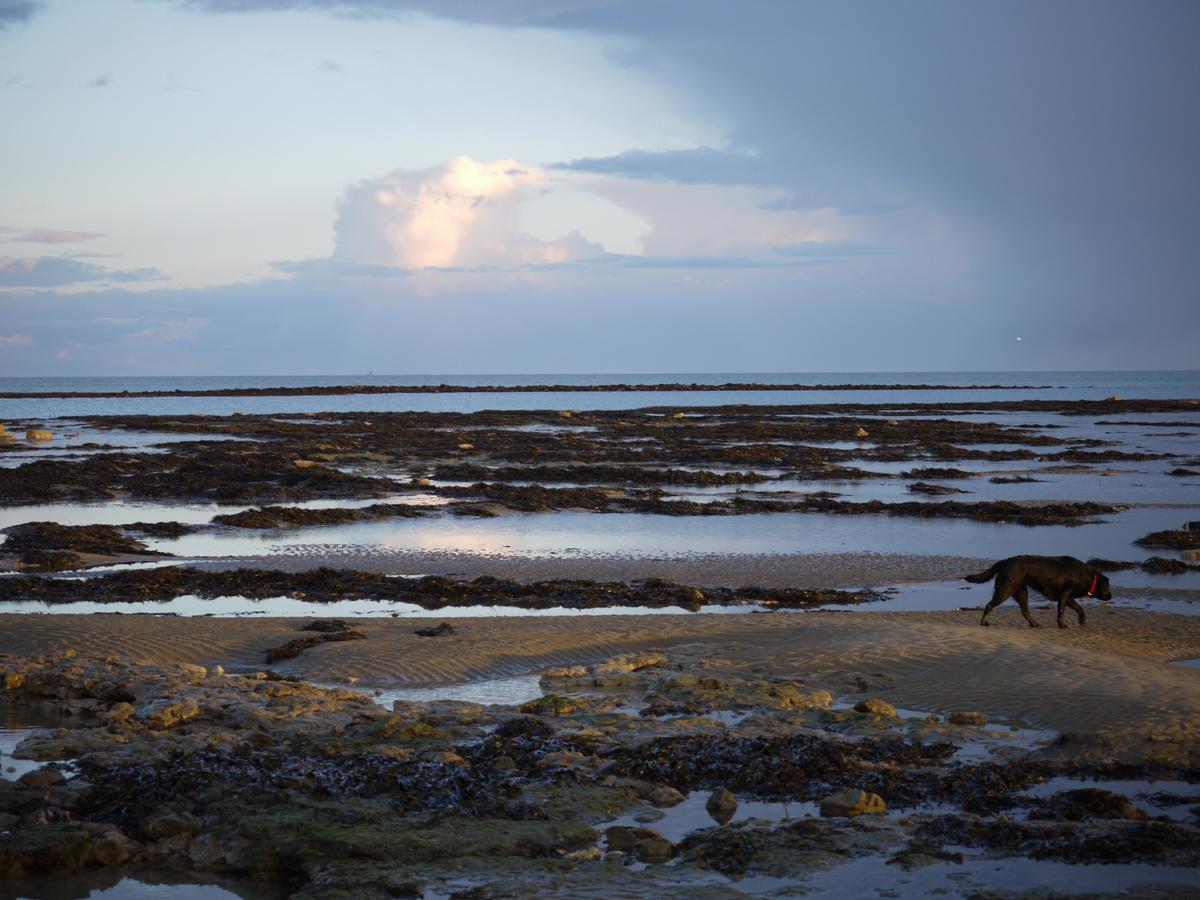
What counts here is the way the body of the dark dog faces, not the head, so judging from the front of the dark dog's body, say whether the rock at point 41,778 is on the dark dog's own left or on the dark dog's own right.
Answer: on the dark dog's own right

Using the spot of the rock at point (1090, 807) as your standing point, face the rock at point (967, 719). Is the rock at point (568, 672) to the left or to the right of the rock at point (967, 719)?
left

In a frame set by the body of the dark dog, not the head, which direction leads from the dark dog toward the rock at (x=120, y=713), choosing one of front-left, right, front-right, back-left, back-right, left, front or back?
back-right

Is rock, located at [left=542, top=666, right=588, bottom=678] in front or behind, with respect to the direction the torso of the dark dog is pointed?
behind

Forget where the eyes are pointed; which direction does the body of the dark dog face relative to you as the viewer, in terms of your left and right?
facing to the right of the viewer

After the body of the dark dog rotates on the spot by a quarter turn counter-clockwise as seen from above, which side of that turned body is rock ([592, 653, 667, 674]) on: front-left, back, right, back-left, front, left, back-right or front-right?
back-left

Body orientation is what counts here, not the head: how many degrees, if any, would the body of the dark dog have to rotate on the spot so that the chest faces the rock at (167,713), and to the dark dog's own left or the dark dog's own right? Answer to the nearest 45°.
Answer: approximately 135° to the dark dog's own right

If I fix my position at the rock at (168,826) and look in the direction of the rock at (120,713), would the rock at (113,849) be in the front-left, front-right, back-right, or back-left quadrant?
back-left

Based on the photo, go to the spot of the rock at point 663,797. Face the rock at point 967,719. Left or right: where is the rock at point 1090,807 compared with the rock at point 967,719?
right

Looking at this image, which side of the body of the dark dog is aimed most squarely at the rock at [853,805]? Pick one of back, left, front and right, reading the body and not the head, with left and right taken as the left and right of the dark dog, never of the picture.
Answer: right

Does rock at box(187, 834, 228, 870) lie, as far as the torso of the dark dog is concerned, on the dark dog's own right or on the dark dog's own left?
on the dark dog's own right

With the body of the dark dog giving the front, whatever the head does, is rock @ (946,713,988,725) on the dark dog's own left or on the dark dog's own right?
on the dark dog's own right
